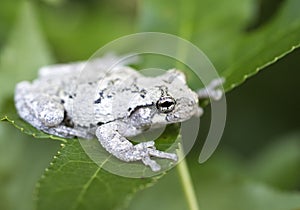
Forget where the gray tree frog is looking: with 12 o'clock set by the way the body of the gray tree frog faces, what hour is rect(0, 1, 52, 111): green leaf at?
The green leaf is roughly at 7 o'clock from the gray tree frog.

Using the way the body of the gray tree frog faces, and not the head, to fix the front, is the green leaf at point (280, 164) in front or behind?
in front

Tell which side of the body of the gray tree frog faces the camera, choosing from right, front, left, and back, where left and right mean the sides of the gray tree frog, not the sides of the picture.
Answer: right
